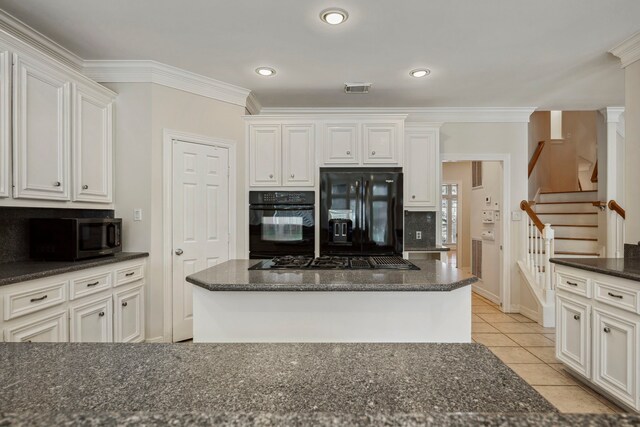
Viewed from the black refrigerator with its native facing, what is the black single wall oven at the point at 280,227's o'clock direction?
The black single wall oven is roughly at 3 o'clock from the black refrigerator.

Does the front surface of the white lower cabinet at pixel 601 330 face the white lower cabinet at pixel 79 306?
yes

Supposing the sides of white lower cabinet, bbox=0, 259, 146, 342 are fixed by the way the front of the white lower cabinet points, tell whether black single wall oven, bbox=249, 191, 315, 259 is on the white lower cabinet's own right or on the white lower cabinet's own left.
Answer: on the white lower cabinet's own left

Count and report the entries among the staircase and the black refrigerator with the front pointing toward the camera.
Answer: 2

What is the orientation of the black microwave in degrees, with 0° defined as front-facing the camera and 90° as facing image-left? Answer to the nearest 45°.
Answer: approximately 315°

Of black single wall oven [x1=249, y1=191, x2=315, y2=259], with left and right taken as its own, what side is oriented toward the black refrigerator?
left

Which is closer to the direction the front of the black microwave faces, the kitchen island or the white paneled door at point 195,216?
the kitchen island

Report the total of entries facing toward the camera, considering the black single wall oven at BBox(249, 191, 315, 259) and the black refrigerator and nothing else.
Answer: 2

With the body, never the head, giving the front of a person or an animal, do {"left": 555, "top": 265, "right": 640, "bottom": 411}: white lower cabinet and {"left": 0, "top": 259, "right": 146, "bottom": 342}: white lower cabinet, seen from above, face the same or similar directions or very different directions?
very different directions

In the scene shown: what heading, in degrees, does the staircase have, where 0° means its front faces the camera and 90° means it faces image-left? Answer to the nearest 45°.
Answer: approximately 0°
